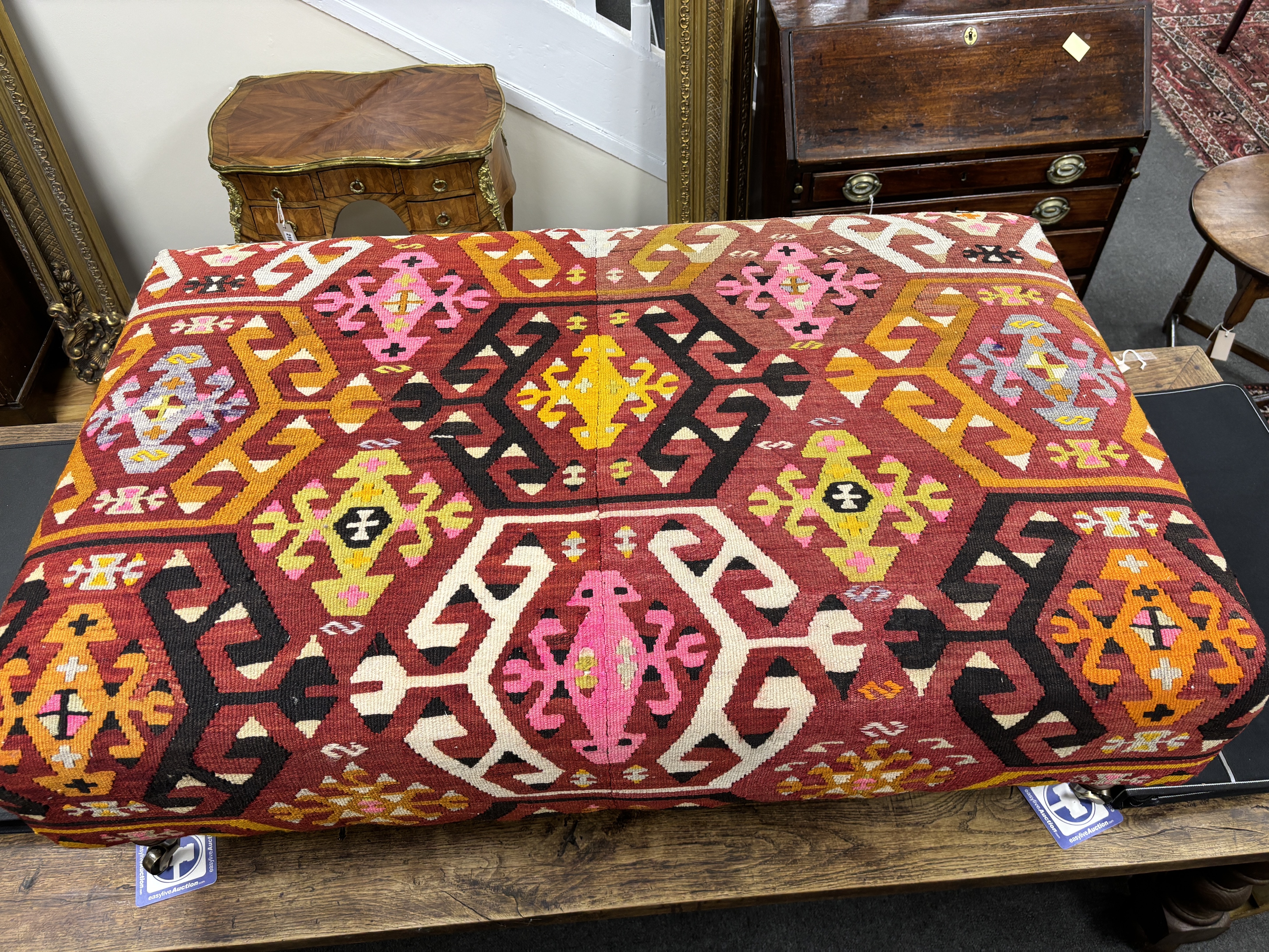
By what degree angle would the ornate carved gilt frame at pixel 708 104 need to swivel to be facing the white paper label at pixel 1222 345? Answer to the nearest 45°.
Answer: approximately 45° to its left

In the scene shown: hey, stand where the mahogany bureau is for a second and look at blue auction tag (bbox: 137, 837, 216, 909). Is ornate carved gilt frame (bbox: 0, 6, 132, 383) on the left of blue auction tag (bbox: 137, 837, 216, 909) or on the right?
right

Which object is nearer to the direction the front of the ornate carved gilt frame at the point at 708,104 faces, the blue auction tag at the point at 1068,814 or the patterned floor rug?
the blue auction tag

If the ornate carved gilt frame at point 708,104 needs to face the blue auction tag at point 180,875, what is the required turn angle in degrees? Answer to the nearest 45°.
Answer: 0° — it already faces it

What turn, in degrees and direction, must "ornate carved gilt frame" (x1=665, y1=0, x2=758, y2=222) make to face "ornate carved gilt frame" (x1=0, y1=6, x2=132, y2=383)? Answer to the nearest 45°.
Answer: approximately 90° to its right

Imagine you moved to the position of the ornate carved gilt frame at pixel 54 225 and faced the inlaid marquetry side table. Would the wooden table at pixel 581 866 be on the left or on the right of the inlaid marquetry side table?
right

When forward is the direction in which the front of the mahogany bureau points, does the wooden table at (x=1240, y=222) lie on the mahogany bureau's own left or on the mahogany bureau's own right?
on the mahogany bureau's own left

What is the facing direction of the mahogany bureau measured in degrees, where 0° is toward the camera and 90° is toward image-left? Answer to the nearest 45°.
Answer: approximately 0°

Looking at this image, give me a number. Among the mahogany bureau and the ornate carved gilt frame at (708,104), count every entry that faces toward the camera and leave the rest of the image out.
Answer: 2

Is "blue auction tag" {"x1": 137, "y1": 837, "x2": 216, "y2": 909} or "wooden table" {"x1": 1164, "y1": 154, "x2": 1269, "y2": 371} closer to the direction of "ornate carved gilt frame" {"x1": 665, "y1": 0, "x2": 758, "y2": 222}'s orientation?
the blue auction tag
